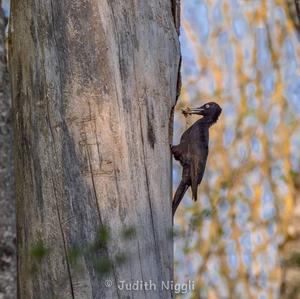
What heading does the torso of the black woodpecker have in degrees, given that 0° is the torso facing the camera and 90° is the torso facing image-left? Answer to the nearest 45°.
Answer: approximately 90°
